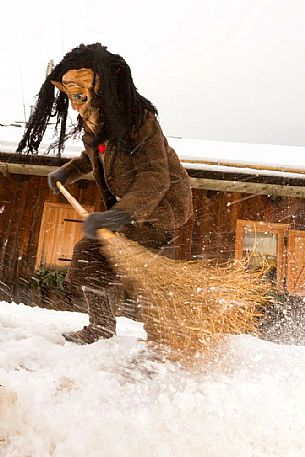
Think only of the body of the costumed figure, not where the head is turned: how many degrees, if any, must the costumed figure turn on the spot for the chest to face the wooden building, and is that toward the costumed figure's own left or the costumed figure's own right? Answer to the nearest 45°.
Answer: approximately 135° to the costumed figure's own right

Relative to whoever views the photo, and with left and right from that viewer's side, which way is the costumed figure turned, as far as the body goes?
facing the viewer and to the left of the viewer
